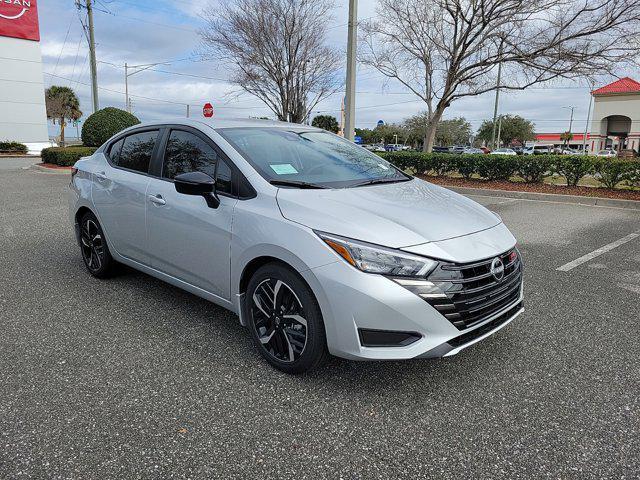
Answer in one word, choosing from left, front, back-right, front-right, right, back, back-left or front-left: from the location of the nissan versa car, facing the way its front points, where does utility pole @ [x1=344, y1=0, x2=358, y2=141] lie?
back-left

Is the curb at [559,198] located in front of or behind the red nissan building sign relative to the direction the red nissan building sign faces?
in front

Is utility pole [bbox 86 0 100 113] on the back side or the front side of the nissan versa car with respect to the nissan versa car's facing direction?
on the back side

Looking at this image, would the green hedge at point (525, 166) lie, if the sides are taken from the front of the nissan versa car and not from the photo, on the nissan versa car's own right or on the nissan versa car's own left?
on the nissan versa car's own left

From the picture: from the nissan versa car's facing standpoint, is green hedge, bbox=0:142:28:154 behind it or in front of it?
behind

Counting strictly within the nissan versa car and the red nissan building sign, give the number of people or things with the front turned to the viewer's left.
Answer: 0

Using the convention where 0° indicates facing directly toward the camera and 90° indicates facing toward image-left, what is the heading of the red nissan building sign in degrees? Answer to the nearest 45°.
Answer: approximately 0°

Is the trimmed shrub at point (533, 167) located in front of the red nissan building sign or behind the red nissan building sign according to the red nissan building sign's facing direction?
in front

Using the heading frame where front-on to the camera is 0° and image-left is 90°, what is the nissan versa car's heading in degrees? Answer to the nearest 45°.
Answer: approximately 315°

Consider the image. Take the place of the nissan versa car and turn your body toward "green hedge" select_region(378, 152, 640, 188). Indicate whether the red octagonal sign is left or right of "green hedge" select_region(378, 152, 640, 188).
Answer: left
